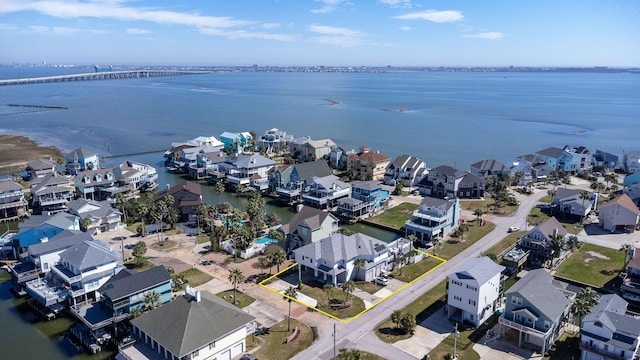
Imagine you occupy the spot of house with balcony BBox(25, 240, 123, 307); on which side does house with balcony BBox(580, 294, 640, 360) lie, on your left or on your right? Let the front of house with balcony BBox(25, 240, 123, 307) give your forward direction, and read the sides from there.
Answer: on your left

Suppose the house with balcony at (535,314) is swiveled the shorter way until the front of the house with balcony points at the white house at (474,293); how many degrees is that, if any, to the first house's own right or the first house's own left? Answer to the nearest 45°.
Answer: approximately 45° to the first house's own right

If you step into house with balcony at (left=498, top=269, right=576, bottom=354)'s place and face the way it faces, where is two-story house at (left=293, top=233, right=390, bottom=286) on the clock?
The two-story house is roughly at 2 o'clock from the house with balcony.

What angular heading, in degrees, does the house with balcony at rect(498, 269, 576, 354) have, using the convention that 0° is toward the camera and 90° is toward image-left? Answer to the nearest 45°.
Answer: approximately 45°

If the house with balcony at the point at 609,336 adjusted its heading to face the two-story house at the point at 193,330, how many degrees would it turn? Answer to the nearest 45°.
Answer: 0° — it already faces it

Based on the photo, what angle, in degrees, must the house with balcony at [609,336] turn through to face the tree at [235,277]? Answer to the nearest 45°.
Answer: approximately 45° to its right
